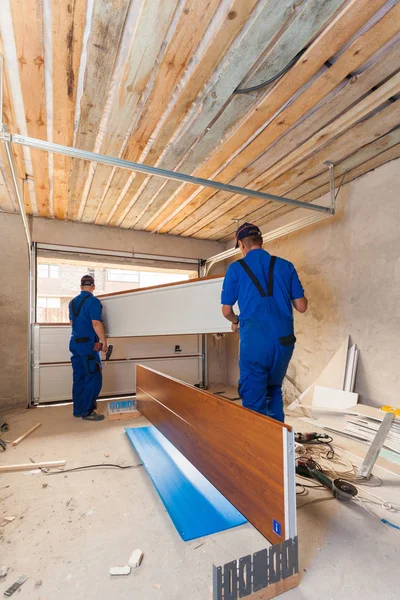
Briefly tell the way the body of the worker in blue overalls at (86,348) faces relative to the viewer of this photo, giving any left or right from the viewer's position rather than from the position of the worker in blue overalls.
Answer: facing away from the viewer and to the right of the viewer

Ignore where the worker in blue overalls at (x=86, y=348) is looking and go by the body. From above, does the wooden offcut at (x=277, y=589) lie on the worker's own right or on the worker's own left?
on the worker's own right

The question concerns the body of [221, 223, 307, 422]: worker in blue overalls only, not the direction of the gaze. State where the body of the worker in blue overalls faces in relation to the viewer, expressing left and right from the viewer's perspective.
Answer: facing away from the viewer and to the left of the viewer

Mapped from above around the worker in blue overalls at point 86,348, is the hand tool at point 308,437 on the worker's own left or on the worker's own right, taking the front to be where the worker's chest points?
on the worker's own right

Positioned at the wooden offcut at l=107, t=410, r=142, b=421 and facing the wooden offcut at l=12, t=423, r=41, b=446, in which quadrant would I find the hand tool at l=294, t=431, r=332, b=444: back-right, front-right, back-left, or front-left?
back-left
